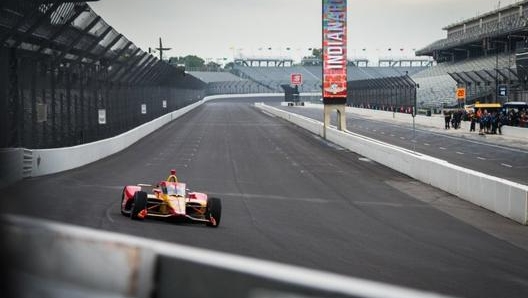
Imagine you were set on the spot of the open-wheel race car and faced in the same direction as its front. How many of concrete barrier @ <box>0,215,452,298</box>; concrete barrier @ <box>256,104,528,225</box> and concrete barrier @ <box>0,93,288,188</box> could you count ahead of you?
1

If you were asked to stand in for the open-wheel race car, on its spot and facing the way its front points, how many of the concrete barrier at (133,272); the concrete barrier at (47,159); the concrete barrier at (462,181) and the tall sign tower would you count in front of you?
1

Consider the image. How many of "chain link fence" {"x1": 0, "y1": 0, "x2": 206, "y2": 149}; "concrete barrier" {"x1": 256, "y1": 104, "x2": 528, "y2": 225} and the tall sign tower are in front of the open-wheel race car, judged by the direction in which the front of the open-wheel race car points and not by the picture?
0

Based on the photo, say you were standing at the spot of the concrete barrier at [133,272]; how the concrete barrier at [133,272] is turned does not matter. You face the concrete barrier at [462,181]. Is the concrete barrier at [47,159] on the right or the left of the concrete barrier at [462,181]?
left

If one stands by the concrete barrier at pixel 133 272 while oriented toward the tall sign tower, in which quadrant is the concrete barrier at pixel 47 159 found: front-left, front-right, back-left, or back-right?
front-left

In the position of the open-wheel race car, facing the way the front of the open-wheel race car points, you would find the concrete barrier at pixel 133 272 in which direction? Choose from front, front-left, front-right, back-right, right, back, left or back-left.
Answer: front

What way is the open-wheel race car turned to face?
toward the camera

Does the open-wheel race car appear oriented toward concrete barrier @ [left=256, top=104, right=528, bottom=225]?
no

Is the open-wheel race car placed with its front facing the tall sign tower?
no

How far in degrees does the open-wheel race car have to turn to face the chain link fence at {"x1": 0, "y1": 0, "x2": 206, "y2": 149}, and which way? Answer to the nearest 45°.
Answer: approximately 180°

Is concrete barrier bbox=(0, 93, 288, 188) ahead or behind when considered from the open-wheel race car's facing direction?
behind

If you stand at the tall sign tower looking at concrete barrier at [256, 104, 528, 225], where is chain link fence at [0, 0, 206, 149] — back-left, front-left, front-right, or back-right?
front-right
